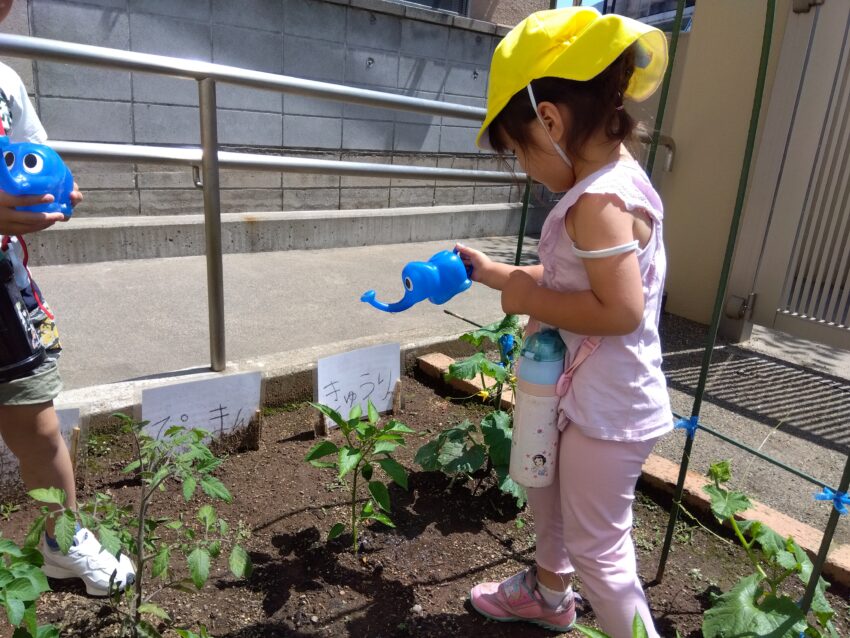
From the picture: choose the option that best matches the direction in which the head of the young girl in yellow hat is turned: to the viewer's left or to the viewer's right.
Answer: to the viewer's left

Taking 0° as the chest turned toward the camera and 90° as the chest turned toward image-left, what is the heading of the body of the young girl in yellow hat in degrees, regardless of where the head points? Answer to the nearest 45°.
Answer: approximately 90°

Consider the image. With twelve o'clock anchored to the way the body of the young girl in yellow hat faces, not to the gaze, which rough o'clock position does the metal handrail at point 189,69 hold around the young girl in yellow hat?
The metal handrail is roughly at 1 o'clock from the young girl in yellow hat.
